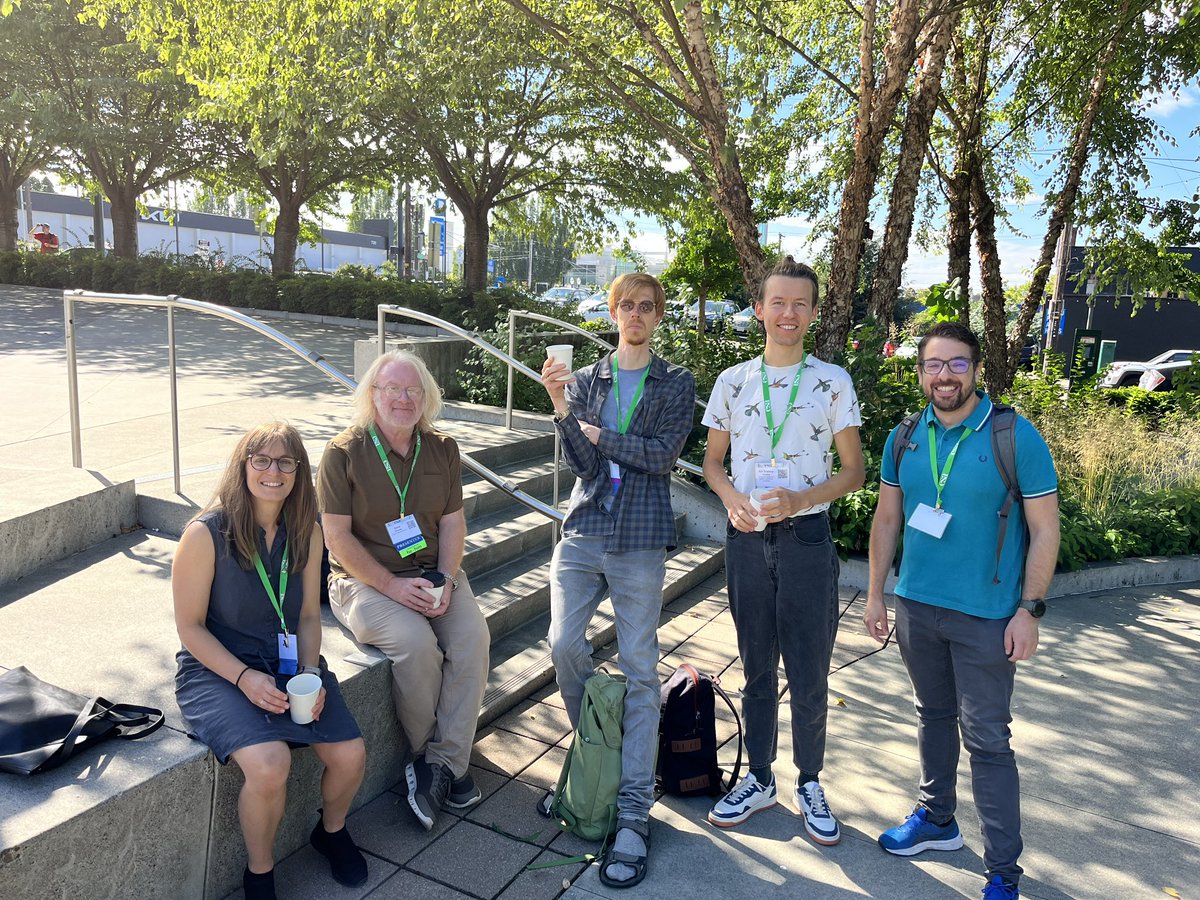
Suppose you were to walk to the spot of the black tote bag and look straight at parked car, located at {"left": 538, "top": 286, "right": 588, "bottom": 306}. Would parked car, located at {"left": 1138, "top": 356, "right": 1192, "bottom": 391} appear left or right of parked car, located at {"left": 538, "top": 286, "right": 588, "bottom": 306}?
right

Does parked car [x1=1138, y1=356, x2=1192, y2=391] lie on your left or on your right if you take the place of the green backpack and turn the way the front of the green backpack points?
on your left

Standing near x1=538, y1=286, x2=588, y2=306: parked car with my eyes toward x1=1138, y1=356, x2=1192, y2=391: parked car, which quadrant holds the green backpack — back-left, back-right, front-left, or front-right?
front-right

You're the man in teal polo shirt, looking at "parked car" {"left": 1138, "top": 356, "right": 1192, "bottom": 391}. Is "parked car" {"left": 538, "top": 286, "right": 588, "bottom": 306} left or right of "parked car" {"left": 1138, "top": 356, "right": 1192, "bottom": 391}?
left

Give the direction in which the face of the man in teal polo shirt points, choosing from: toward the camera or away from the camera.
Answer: toward the camera

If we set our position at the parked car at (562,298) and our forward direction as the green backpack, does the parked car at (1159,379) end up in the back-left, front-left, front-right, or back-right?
front-left

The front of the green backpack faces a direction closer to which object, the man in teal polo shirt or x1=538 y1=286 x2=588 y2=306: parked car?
the man in teal polo shirt
